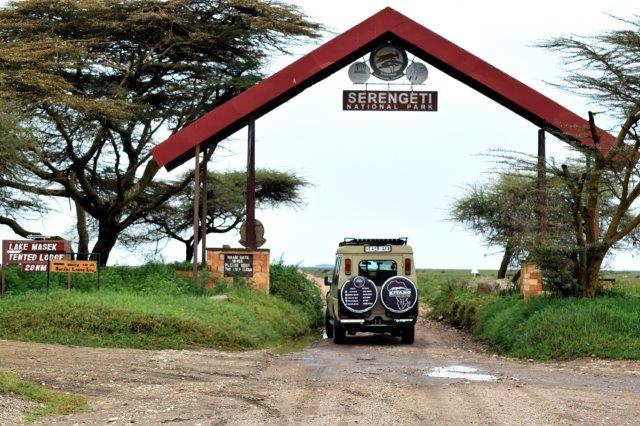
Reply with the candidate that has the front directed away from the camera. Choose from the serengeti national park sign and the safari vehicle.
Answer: the safari vehicle

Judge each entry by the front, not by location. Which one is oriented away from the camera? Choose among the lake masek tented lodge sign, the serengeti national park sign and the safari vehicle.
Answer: the safari vehicle

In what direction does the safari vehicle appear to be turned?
away from the camera

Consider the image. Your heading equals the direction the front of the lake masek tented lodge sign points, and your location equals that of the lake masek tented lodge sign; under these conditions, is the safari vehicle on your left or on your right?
on your left

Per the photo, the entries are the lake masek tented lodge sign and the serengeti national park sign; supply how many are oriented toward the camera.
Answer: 2

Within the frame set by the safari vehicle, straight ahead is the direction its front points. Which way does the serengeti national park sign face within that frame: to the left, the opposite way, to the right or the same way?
the opposite way

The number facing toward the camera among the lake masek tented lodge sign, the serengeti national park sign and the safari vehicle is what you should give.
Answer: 2

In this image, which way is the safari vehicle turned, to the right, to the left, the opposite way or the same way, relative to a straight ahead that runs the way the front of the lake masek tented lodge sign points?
the opposite way

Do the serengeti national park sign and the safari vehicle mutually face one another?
yes

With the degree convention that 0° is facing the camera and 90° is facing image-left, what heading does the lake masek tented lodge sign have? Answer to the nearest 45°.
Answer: approximately 0°

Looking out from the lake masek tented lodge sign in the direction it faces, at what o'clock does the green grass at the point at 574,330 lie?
The green grass is roughly at 10 o'clock from the lake masek tented lodge sign.

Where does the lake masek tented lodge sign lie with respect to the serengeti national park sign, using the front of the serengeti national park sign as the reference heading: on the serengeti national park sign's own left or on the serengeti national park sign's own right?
on the serengeti national park sign's own right

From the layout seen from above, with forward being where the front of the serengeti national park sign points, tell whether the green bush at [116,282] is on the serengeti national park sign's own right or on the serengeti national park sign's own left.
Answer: on the serengeti national park sign's own right

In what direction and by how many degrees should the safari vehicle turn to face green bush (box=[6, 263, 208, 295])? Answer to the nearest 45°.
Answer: approximately 90° to its left
